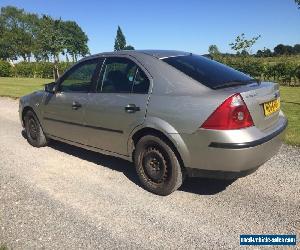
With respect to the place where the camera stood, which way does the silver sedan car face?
facing away from the viewer and to the left of the viewer

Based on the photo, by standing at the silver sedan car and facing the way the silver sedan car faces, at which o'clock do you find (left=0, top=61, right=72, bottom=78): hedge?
The hedge is roughly at 1 o'clock from the silver sedan car.

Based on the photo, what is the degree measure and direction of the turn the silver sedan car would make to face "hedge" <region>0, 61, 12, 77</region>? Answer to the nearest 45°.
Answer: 0° — it already faces it

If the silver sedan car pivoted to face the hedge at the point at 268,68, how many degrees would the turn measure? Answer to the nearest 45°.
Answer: approximately 45° to its right
